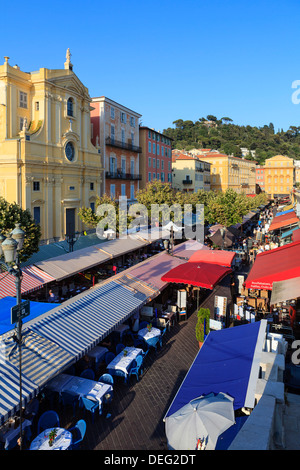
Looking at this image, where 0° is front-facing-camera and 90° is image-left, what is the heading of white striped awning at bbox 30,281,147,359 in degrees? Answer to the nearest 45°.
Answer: approximately 315°

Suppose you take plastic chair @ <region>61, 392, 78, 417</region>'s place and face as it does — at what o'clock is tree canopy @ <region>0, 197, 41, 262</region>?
The tree canopy is roughly at 10 o'clock from the plastic chair.

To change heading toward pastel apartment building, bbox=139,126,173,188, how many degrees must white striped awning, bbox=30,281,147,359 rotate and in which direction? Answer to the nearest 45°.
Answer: approximately 135° to its left

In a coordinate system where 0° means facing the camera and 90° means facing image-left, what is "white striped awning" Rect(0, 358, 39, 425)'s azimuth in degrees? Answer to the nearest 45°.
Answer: approximately 315°
